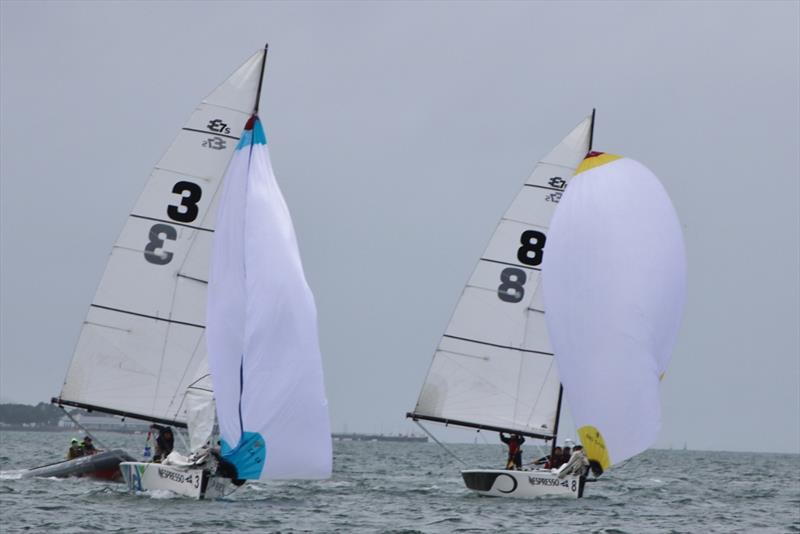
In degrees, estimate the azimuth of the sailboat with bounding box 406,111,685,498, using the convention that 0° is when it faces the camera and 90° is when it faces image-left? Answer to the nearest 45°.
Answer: approximately 315°

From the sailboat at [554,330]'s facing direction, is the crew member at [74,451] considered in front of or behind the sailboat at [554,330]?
behind

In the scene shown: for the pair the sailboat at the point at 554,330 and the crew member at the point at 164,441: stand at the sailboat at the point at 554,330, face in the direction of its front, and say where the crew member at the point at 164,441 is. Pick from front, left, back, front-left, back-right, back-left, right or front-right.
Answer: back-right

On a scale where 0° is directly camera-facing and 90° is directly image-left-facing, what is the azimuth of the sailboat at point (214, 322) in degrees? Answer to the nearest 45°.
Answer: approximately 315°

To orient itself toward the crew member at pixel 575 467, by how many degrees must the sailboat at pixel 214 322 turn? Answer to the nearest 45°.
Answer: approximately 45° to its left
